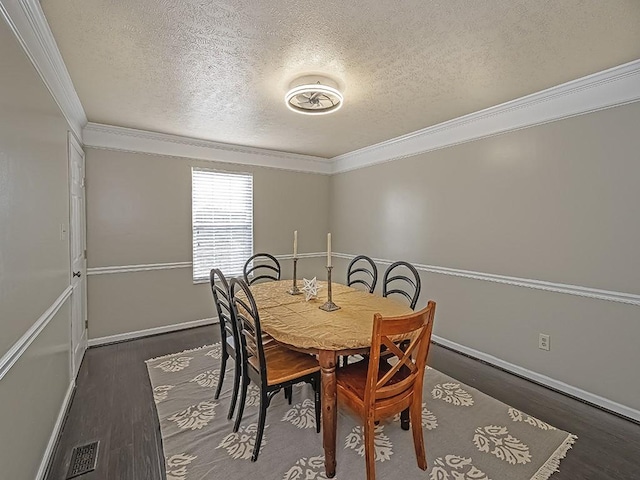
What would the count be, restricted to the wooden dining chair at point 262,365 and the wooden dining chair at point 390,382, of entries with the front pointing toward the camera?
0

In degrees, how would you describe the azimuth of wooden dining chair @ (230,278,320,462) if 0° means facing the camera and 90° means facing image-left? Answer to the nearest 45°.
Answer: approximately 225°

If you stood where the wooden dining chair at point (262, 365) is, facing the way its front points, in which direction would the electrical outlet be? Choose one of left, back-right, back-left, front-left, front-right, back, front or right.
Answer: front-right

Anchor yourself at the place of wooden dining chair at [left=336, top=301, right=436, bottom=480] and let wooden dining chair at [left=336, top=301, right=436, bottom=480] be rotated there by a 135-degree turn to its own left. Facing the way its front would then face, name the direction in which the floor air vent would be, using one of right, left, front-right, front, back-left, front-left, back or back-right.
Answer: right

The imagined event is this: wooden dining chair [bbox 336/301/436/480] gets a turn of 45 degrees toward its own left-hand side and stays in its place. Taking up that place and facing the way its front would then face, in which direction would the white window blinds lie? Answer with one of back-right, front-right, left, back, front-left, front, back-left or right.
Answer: front-right

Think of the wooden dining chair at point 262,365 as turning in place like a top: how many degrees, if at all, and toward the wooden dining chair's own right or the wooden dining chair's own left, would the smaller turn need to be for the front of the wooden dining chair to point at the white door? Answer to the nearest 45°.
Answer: approximately 90° to the wooden dining chair's own left

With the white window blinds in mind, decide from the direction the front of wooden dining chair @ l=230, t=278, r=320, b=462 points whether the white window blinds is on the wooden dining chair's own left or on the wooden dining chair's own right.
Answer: on the wooden dining chair's own left

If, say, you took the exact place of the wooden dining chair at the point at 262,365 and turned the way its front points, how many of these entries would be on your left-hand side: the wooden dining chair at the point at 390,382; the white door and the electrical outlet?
1

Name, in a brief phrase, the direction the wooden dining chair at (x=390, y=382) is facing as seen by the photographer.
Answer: facing away from the viewer and to the left of the viewer

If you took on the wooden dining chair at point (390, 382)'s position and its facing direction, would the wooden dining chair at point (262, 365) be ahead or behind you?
ahead

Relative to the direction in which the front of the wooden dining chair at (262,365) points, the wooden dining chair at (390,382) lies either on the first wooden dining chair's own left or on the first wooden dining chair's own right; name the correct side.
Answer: on the first wooden dining chair's own right
